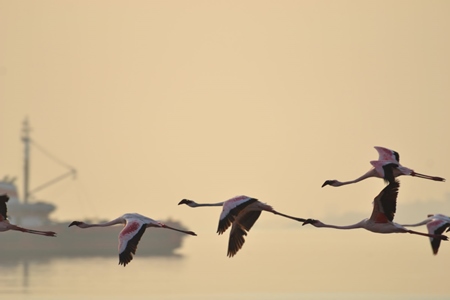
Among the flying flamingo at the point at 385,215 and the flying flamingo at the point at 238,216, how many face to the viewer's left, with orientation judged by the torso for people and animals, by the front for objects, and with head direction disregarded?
2

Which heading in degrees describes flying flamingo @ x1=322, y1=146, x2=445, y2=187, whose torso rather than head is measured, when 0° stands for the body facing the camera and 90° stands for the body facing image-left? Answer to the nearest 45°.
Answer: approximately 90°

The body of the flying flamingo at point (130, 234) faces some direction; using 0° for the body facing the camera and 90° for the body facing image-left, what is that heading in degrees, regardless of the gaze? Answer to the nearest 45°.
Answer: approximately 90°

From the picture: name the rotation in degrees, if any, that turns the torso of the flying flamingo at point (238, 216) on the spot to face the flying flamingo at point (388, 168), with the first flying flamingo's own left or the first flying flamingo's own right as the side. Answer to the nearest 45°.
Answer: approximately 180°

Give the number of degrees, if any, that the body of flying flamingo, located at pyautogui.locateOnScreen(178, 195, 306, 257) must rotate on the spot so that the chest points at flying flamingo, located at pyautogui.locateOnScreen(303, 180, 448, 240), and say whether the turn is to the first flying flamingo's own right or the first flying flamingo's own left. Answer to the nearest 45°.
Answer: approximately 180°

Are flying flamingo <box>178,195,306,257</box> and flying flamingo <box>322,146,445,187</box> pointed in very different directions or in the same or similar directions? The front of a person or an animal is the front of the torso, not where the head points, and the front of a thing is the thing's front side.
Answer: same or similar directions

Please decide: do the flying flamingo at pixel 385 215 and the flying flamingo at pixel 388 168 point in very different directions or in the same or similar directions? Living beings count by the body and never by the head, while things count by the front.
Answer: same or similar directions

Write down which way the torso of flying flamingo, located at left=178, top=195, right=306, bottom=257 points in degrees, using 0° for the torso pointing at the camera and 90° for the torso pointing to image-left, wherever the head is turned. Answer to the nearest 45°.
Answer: approximately 90°

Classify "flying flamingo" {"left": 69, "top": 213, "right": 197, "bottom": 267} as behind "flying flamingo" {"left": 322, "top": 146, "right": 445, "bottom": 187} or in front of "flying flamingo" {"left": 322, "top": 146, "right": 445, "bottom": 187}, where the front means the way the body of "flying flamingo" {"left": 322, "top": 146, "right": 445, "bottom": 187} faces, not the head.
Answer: in front

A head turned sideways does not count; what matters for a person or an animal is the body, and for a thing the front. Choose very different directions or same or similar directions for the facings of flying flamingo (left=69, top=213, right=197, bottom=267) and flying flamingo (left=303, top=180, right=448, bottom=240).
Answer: same or similar directions

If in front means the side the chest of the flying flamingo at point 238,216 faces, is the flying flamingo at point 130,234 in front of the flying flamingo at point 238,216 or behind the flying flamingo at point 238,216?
in front

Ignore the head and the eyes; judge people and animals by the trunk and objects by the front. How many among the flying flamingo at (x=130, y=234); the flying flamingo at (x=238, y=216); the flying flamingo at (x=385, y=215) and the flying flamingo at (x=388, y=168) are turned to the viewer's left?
4

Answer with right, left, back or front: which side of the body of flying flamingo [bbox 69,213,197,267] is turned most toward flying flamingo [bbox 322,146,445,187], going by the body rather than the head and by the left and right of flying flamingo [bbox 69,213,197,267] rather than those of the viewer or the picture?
back

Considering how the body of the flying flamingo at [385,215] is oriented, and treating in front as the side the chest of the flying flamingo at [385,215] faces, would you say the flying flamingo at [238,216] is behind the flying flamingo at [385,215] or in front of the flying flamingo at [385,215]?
in front
